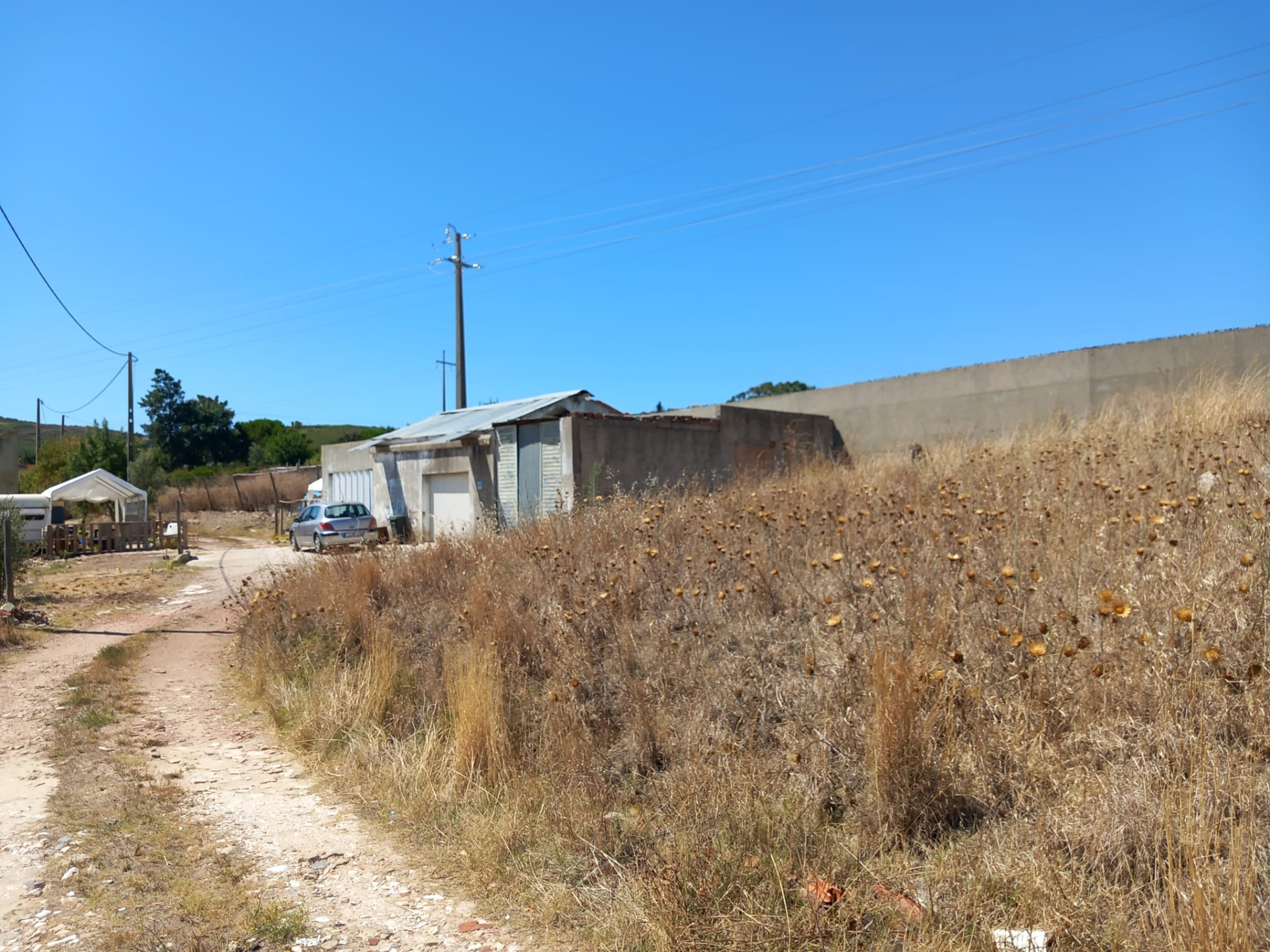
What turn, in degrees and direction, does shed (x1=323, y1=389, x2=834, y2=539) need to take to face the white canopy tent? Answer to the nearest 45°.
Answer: approximately 90° to its right

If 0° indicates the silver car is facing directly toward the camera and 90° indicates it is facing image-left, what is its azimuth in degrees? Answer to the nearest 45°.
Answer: approximately 135°

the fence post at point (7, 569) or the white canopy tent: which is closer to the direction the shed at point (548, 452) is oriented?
the fence post

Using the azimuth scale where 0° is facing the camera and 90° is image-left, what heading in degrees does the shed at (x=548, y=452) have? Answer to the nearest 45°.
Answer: approximately 45°

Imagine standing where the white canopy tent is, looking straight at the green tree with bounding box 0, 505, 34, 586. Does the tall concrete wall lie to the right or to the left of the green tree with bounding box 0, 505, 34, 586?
left

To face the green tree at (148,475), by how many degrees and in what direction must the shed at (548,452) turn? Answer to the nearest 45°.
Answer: approximately 90° to its right

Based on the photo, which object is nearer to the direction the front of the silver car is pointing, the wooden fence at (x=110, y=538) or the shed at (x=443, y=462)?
the wooden fence

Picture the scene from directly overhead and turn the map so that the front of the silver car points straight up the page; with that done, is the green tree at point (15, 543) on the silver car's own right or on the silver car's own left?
on the silver car's own left

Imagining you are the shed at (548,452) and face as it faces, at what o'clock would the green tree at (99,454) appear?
The green tree is roughly at 3 o'clock from the shed.

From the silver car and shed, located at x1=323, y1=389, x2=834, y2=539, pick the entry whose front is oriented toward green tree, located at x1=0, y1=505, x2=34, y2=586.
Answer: the shed
